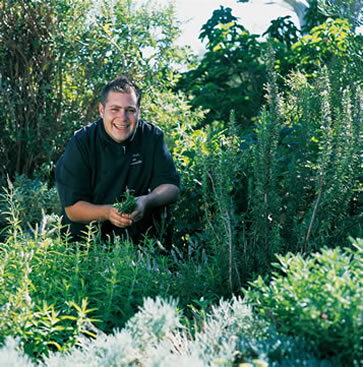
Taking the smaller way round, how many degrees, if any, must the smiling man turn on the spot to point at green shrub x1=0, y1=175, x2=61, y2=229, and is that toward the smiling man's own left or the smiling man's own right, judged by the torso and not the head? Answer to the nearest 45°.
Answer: approximately 135° to the smiling man's own right

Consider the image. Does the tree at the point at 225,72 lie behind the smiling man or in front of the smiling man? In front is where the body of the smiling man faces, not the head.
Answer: behind

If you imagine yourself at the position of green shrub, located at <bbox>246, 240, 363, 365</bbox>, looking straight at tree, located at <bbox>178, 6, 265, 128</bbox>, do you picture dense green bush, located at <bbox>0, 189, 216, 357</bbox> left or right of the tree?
left

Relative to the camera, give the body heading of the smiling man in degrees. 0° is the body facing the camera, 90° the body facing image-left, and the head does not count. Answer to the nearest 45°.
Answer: approximately 0°
